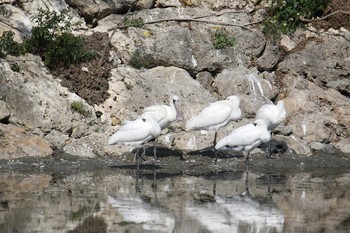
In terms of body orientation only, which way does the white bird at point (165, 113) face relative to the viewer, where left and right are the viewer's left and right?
facing to the right of the viewer

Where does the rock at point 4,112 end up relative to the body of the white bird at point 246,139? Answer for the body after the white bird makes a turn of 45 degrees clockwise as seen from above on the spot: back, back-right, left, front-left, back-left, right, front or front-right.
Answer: back-right

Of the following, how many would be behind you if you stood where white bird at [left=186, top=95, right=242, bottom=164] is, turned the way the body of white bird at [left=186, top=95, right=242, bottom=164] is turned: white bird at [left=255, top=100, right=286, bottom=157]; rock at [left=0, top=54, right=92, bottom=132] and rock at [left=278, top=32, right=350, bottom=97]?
1

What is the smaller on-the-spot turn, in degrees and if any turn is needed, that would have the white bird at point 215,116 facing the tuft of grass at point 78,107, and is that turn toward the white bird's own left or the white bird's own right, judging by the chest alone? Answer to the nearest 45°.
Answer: approximately 180°
